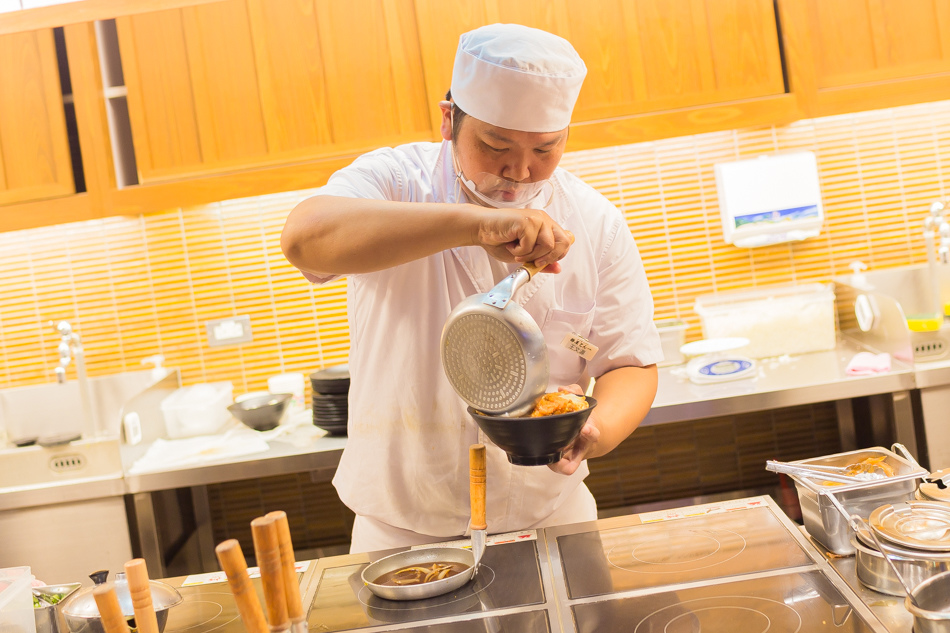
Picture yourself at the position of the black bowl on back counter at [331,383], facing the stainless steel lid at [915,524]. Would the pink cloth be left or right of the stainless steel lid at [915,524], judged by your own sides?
left

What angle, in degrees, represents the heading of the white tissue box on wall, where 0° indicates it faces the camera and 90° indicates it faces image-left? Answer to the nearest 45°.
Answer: approximately 0°

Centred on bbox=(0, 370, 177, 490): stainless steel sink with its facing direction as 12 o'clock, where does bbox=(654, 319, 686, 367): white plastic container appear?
The white plastic container is roughly at 10 o'clock from the stainless steel sink.

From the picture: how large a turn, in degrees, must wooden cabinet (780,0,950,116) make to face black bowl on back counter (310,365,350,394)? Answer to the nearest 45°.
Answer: approximately 45° to its right

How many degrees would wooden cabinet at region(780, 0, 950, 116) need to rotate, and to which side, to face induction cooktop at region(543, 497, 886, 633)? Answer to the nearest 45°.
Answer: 0° — it already faces it
